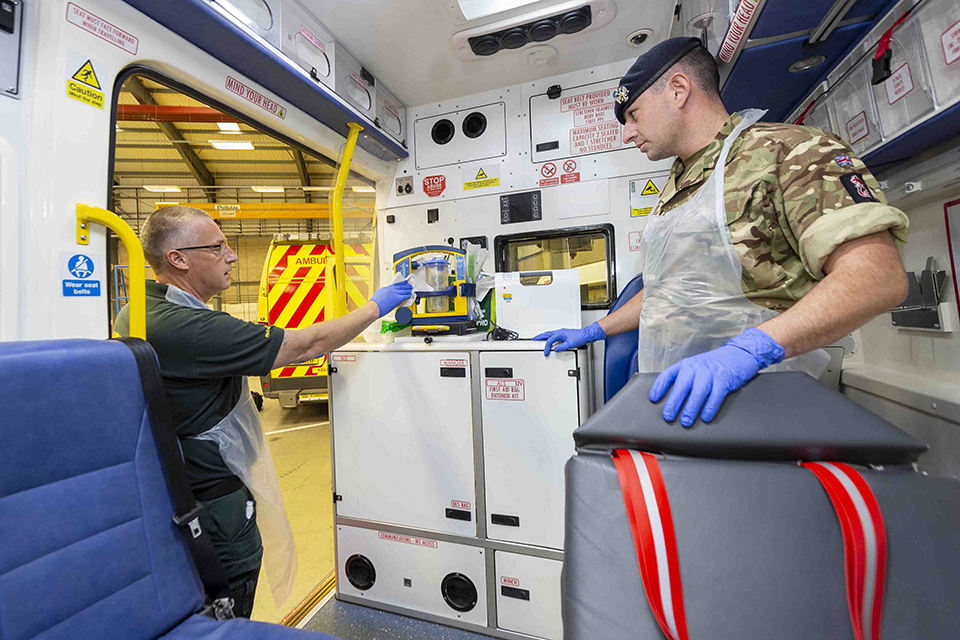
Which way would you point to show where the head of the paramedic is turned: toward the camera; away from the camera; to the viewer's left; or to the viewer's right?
to the viewer's right

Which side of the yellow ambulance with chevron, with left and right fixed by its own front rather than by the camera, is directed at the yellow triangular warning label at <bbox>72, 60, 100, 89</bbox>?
back

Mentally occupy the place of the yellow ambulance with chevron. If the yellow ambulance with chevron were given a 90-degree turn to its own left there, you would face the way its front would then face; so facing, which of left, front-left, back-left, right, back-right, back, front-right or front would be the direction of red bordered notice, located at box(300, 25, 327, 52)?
left

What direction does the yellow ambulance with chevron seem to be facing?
away from the camera

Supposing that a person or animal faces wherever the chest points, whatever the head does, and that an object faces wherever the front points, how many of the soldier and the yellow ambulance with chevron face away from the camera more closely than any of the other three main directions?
1

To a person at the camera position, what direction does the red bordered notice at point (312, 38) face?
facing the viewer and to the right of the viewer

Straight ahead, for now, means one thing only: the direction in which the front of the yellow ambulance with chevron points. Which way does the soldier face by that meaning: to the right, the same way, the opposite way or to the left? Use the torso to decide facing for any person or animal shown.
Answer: to the left

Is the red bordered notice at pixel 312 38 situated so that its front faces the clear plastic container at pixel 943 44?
yes

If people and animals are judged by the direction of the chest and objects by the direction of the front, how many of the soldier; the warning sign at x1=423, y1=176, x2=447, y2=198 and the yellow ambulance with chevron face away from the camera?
1

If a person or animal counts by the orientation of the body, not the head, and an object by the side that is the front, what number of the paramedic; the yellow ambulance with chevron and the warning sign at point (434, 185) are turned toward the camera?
1

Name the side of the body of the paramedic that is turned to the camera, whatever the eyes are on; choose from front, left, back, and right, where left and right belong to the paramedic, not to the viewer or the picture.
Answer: right

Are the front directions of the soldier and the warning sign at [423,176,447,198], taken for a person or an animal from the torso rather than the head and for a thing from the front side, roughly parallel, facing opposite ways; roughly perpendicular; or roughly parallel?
roughly perpendicular

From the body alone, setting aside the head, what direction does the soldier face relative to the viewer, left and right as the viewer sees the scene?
facing the viewer and to the left of the viewer

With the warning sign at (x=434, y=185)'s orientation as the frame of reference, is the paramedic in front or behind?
in front

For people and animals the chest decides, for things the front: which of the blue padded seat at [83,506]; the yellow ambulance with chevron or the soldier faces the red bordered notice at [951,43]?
the blue padded seat
